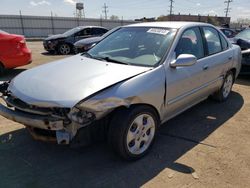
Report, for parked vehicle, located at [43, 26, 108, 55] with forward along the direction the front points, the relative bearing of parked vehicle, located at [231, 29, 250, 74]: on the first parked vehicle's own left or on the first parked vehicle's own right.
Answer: on the first parked vehicle's own left

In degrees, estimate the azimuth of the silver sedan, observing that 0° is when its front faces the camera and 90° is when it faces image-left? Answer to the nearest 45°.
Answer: approximately 45°

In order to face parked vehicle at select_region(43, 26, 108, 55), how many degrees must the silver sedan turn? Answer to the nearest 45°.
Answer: approximately 135° to its right

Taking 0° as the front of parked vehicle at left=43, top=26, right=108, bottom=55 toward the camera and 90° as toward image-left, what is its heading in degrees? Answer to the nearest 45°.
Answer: approximately 45°

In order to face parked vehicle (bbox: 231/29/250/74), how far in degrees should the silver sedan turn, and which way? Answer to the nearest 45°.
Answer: approximately 180°
